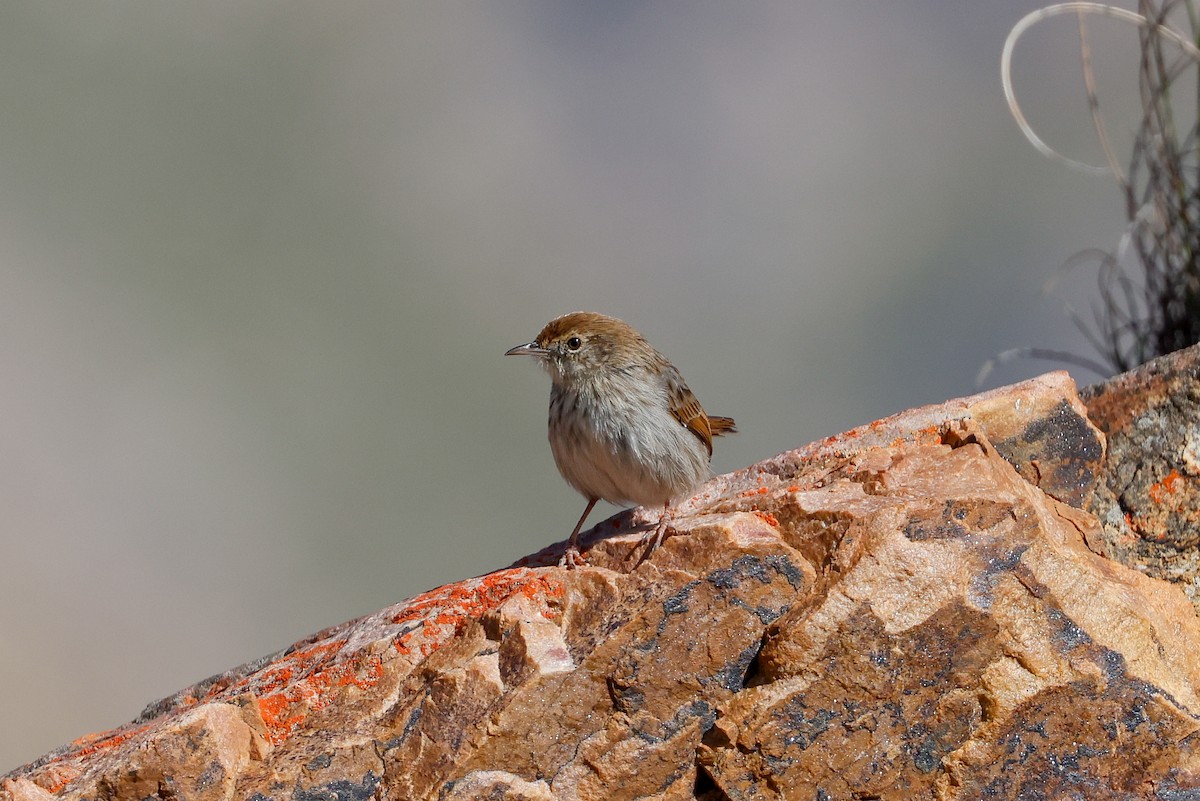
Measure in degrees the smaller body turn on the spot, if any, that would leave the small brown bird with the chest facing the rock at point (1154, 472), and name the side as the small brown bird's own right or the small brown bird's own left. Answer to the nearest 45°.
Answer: approximately 90° to the small brown bird's own left

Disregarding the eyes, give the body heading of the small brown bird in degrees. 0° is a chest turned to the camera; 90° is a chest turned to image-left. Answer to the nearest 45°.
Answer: approximately 45°
